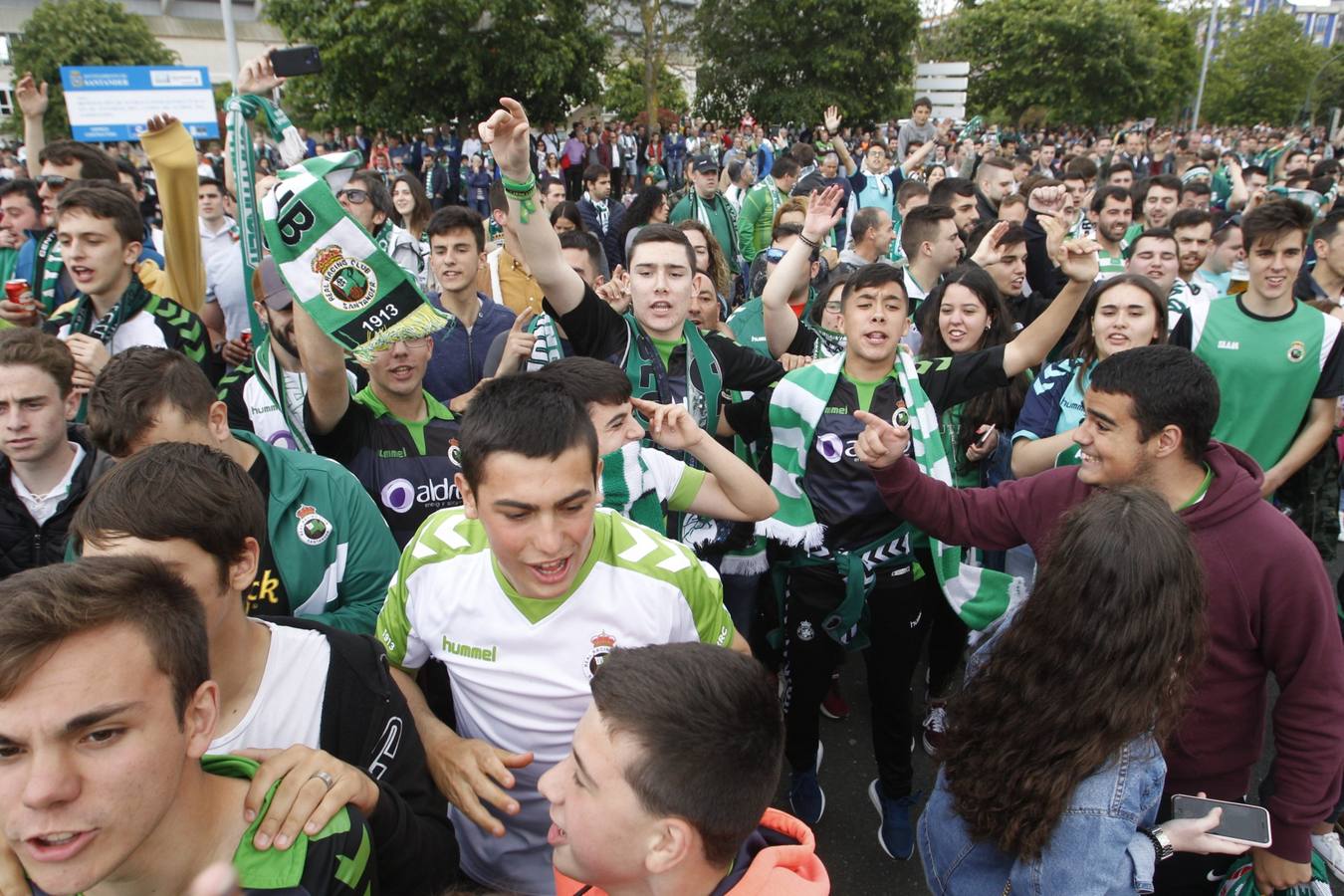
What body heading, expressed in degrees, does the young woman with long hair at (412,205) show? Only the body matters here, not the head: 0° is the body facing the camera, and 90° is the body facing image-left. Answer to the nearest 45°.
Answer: approximately 45°

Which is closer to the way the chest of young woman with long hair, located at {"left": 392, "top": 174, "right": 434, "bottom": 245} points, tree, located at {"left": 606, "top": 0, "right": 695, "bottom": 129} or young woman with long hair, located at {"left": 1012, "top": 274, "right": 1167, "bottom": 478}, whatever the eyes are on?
the young woman with long hair

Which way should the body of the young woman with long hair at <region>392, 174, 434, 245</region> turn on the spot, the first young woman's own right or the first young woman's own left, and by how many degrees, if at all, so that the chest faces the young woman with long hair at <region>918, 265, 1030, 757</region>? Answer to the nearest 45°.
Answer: approximately 90° to the first young woman's own left

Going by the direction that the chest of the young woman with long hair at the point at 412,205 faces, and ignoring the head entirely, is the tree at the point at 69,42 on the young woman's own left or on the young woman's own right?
on the young woman's own right

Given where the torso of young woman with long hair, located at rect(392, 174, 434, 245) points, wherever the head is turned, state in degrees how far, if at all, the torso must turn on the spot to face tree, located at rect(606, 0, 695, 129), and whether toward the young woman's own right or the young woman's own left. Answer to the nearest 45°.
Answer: approximately 135° to the young woman's own right

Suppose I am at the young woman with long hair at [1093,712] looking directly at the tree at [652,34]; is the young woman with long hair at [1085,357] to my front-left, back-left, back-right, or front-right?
front-right

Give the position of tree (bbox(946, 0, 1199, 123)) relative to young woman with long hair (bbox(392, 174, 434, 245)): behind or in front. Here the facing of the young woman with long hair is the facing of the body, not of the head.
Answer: behind

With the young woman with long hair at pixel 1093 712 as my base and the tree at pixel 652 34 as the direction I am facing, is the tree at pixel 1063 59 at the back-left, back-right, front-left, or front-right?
front-right

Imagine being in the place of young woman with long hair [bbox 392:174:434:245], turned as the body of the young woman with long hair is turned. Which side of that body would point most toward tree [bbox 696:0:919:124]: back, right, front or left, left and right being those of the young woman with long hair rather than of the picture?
back

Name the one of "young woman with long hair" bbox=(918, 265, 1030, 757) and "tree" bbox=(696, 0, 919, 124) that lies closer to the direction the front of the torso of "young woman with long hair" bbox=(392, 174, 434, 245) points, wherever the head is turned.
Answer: the young woman with long hair

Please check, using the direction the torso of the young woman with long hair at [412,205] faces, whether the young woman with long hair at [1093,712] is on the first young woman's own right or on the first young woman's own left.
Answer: on the first young woman's own left

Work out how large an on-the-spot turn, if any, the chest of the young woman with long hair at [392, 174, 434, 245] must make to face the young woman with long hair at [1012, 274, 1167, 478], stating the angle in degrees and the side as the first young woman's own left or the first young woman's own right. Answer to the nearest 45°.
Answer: approximately 90° to the first young woman's own left

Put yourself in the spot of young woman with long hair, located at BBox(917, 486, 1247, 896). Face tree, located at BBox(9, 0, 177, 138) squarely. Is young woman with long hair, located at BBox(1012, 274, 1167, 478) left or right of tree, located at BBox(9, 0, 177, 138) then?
right
